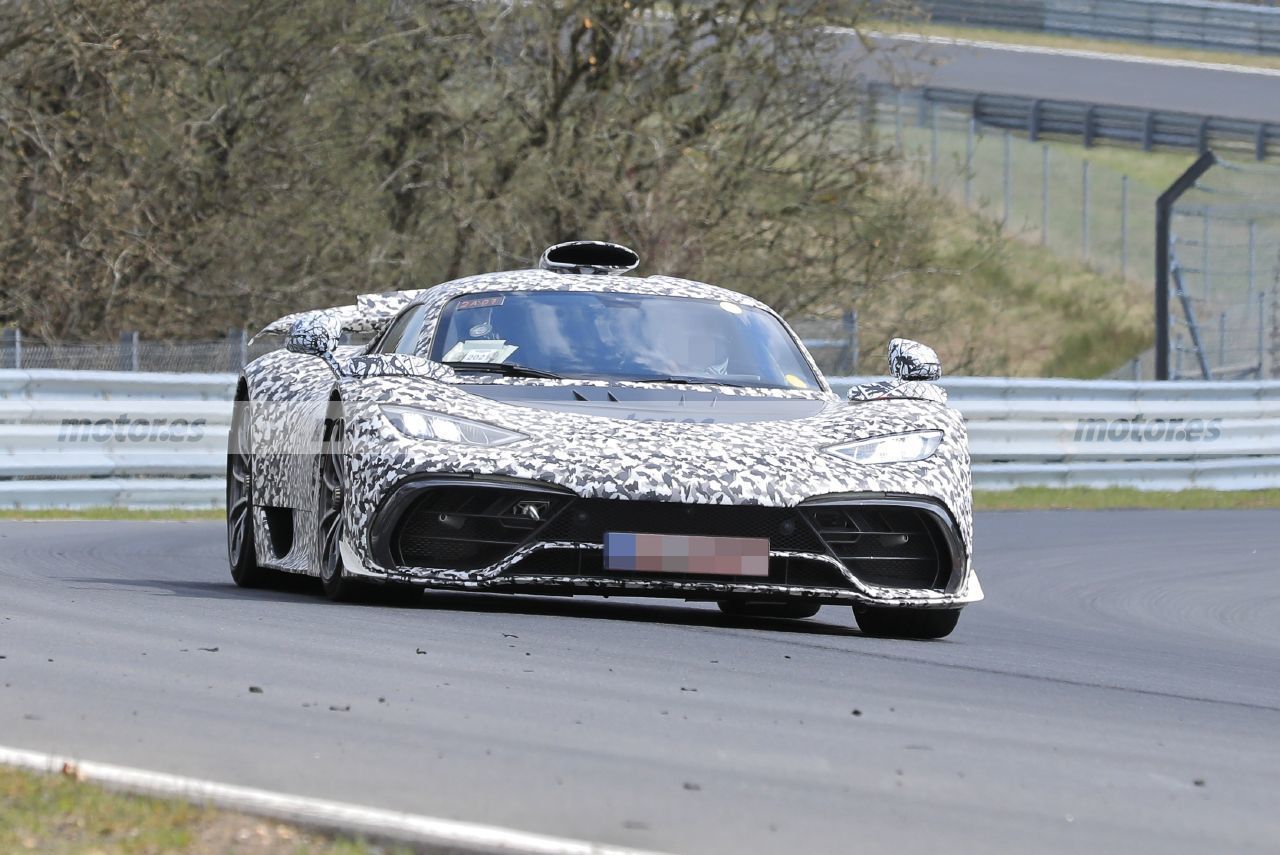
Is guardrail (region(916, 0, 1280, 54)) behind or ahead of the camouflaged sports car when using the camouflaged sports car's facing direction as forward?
behind

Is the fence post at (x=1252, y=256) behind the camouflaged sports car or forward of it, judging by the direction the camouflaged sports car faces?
behind

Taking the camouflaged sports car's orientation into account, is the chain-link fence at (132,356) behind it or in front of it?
behind

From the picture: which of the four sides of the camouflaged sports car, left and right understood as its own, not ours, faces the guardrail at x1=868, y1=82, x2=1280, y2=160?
back

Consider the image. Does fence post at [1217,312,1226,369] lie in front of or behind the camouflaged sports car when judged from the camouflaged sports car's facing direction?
behind

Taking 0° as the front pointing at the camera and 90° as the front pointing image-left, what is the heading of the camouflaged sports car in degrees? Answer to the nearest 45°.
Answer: approximately 0°

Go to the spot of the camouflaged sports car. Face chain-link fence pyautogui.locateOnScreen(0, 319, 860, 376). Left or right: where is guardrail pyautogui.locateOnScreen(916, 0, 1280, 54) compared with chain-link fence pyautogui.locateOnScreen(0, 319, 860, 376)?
right

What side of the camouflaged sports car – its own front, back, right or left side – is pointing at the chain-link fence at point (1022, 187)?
back
